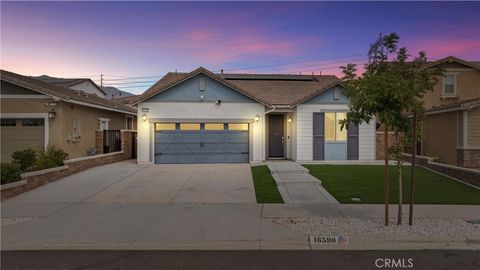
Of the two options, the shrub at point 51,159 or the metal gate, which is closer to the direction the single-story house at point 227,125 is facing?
the shrub

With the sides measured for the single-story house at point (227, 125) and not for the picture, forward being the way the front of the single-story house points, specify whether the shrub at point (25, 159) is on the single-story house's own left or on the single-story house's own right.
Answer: on the single-story house's own right

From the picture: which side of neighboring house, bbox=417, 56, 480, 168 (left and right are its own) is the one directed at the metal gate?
right

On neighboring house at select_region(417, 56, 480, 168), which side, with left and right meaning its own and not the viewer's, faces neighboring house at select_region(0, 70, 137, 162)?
right

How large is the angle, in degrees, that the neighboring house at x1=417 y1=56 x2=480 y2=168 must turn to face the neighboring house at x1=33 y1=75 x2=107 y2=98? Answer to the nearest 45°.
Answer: approximately 135° to its right

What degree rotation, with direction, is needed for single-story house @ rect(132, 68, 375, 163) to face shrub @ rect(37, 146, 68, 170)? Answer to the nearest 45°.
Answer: approximately 45° to its right

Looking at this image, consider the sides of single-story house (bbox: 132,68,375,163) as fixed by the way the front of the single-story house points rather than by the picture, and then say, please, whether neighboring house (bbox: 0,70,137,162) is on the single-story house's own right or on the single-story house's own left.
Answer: on the single-story house's own right

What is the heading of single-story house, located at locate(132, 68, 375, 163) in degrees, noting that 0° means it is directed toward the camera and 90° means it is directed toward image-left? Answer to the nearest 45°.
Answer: approximately 0°

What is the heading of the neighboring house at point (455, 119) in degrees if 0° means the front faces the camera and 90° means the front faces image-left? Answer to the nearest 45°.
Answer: approximately 315°

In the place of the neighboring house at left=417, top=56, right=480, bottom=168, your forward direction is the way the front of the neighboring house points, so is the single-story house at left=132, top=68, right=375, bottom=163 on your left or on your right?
on your right
